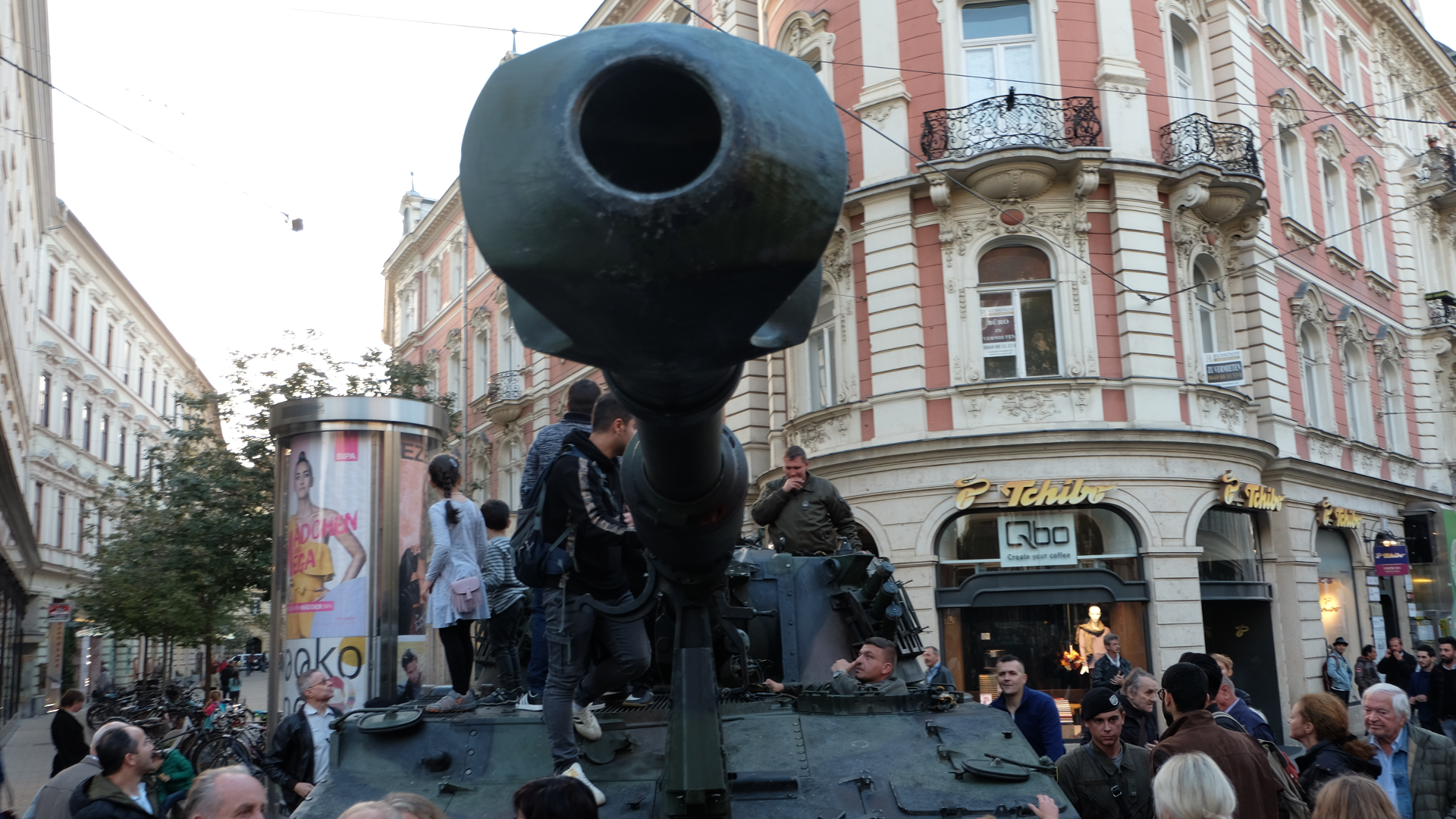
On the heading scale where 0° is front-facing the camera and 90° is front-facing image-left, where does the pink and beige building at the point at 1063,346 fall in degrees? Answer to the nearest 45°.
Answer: approximately 0°

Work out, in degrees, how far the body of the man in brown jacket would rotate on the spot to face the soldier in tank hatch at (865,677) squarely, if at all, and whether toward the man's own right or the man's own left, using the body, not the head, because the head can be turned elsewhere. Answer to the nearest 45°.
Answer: approximately 45° to the man's own left

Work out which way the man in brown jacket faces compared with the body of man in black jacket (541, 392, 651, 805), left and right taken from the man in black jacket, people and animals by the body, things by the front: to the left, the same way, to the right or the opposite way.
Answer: to the left

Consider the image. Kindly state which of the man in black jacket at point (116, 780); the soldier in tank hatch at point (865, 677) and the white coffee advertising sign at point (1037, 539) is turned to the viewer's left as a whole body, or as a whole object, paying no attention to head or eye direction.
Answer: the soldier in tank hatch

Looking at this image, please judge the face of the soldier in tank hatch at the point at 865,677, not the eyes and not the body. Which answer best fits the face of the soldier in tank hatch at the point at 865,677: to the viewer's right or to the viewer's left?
to the viewer's left

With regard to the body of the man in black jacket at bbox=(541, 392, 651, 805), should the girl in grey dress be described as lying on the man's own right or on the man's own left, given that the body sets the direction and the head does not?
on the man's own left

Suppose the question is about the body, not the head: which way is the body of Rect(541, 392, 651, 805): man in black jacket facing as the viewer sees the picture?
to the viewer's right

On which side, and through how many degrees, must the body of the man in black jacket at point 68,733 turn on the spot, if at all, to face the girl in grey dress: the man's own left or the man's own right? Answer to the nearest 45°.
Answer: approximately 90° to the man's own right
